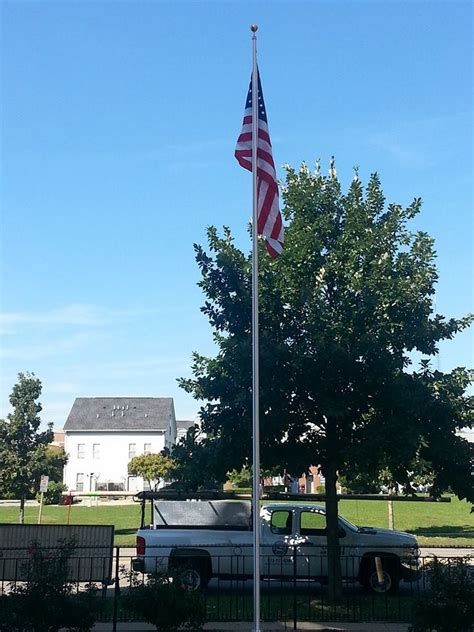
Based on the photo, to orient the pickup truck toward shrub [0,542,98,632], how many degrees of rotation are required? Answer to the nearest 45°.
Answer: approximately 135° to its right

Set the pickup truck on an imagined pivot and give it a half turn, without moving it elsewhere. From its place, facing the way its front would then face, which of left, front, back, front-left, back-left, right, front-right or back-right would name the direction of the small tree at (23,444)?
front-right

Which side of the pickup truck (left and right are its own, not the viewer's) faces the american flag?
right

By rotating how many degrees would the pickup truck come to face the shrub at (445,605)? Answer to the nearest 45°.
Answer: approximately 90° to its right

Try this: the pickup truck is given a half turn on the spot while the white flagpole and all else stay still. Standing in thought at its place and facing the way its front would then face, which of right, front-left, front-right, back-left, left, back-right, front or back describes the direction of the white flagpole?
left

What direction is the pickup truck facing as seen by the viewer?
to the viewer's right

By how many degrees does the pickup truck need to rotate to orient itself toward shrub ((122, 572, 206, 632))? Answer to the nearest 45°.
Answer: approximately 90° to its right
